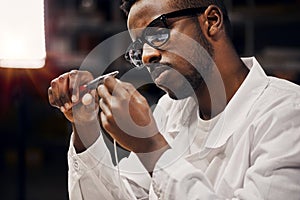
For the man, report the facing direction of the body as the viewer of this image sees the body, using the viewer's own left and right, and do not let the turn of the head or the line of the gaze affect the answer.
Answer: facing the viewer and to the left of the viewer
